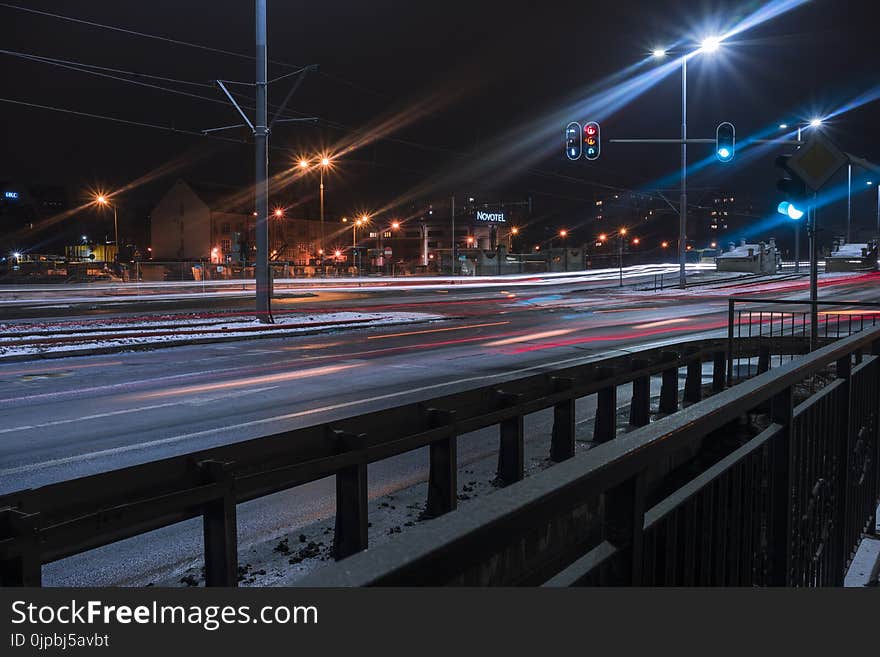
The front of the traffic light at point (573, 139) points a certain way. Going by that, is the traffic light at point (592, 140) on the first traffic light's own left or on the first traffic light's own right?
on the first traffic light's own left

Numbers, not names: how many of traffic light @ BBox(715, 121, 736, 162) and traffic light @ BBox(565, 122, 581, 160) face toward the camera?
2

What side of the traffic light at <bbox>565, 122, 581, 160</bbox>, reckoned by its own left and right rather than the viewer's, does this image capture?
front

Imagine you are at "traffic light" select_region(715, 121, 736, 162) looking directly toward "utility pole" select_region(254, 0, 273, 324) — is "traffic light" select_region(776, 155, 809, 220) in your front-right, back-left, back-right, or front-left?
front-left

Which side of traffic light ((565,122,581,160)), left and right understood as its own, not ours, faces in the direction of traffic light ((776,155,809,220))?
front

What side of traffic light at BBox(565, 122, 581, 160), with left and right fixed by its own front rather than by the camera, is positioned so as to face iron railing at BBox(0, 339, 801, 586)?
front

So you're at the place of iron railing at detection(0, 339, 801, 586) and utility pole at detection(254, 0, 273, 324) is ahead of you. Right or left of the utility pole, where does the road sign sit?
right

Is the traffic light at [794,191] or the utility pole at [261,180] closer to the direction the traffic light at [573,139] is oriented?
the traffic light

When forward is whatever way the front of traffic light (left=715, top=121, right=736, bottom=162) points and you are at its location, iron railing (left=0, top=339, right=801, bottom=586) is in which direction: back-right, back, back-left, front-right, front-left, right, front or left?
front

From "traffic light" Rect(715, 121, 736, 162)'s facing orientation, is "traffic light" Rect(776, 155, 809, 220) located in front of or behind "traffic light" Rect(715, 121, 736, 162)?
in front

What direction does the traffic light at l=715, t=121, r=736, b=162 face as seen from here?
toward the camera

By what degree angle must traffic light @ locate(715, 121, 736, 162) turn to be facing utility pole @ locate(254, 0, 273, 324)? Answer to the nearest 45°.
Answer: approximately 45° to its right

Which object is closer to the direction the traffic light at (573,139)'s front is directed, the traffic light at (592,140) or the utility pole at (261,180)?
the utility pole

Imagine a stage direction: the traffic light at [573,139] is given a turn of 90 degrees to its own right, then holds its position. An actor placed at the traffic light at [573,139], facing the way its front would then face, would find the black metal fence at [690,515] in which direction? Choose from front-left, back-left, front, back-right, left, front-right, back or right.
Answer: left
